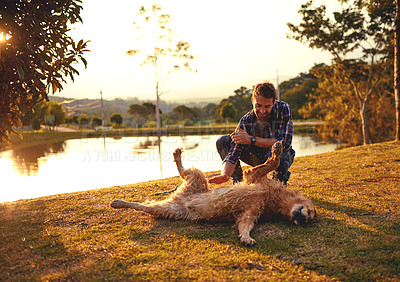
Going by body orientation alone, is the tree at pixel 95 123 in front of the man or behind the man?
behind

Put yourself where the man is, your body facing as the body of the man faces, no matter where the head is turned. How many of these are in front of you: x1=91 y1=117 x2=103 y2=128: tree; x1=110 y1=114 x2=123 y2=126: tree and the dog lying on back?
1

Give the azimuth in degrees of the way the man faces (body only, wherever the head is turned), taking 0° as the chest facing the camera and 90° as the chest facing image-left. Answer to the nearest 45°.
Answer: approximately 0°

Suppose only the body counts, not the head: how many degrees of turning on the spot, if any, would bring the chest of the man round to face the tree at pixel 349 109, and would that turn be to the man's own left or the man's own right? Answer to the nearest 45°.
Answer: approximately 180°

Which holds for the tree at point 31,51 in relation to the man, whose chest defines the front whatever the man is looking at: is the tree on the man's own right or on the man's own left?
on the man's own right

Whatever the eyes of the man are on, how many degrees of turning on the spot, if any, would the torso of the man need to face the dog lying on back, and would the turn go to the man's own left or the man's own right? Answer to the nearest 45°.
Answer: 0° — they already face it
